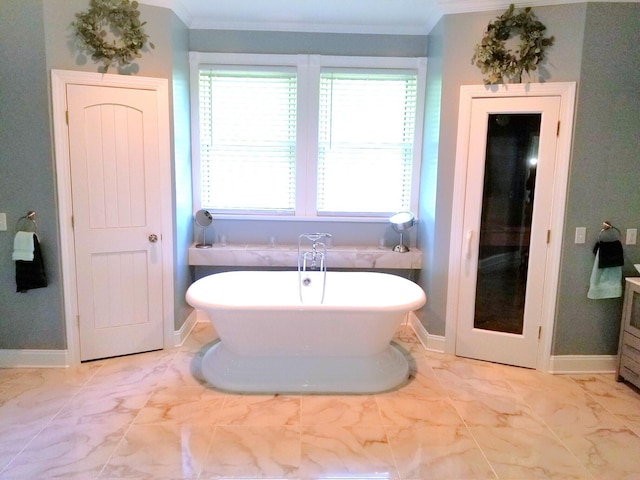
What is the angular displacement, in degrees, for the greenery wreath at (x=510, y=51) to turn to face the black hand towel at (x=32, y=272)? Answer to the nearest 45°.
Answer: approximately 45° to its right

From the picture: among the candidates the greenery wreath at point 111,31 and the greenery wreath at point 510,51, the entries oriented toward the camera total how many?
2

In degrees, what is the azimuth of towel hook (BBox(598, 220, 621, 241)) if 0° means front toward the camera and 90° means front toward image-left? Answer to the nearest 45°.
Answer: approximately 0°

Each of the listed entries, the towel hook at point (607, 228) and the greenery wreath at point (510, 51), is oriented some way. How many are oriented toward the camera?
2

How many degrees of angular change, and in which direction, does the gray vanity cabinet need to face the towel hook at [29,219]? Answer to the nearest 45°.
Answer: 0° — it already faces it

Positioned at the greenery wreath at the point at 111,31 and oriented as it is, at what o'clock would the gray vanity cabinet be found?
The gray vanity cabinet is roughly at 10 o'clock from the greenery wreath.

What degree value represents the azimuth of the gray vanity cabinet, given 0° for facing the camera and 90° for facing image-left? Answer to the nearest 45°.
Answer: approximately 45°
